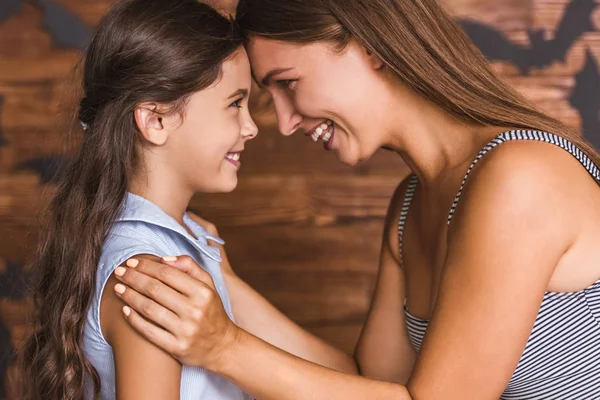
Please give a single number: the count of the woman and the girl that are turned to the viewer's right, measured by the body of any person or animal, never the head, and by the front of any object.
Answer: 1

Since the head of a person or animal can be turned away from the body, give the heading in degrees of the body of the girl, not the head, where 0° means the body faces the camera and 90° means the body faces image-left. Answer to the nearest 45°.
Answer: approximately 270°

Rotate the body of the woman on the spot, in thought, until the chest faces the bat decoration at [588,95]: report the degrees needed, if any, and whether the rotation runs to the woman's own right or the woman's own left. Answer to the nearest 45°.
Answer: approximately 90° to the woman's own right

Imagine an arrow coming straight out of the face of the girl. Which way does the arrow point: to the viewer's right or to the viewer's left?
to the viewer's right

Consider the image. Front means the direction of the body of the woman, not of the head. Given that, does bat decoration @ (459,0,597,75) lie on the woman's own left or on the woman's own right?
on the woman's own right

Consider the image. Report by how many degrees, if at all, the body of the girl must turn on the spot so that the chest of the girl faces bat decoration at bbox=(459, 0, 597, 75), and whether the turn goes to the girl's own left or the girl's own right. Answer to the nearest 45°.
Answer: approximately 45° to the girl's own left

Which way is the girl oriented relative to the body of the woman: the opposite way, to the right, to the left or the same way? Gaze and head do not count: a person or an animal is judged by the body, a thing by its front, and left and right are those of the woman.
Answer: the opposite way

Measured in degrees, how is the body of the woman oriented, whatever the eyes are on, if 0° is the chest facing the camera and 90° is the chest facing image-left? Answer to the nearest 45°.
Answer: approximately 90°

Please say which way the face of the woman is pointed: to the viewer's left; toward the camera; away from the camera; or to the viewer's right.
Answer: to the viewer's left

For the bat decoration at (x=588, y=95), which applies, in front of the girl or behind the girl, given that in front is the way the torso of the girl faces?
in front
